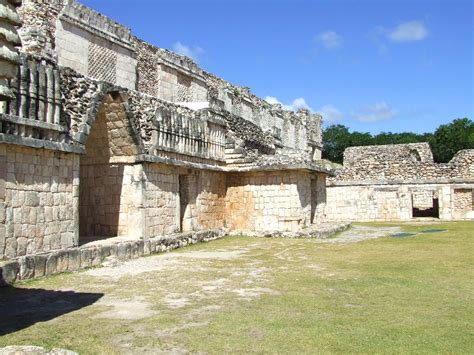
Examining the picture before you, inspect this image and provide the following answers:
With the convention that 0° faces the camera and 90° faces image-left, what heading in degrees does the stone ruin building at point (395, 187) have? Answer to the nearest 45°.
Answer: approximately 0°

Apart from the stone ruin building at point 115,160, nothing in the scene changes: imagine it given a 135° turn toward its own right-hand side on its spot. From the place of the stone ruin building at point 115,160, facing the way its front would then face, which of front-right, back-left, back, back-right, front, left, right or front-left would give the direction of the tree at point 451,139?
back-right

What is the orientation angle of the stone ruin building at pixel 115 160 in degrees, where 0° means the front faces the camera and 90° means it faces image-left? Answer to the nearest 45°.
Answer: approximately 315°
